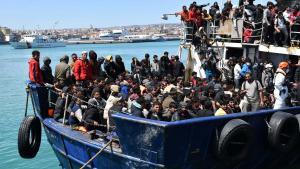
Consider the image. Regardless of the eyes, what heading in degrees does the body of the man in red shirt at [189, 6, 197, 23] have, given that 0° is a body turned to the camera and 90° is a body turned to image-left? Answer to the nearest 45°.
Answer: approximately 45°

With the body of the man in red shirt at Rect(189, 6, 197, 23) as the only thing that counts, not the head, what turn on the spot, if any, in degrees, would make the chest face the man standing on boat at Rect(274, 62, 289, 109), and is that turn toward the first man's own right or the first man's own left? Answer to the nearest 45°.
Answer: approximately 45° to the first man's own left

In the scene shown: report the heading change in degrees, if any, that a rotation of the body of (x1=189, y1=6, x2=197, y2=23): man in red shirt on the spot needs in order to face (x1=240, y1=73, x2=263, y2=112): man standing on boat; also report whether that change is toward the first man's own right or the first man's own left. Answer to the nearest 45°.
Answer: approximately 45° to the first man's own left
